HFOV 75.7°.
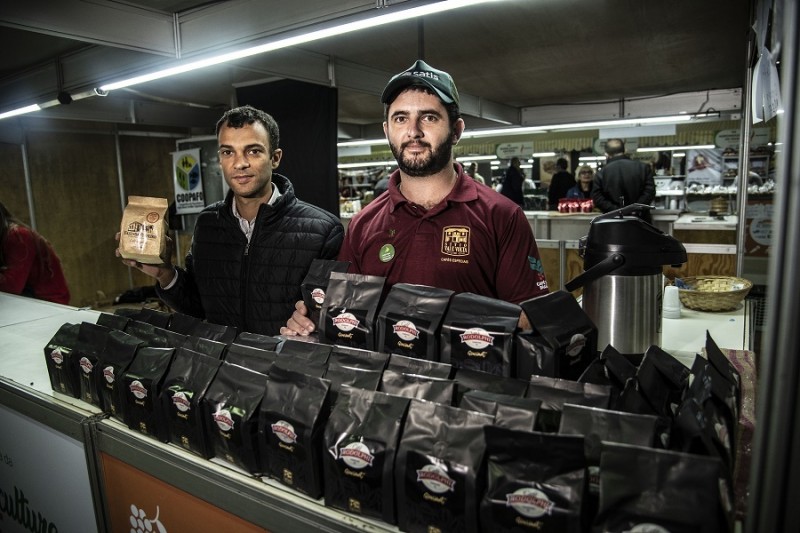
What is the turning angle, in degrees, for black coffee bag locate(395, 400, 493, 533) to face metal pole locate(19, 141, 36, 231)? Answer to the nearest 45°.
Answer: approximately 135° to its right

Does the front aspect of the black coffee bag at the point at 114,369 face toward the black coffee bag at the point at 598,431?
no

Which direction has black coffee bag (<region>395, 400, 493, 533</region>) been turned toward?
toward the camera

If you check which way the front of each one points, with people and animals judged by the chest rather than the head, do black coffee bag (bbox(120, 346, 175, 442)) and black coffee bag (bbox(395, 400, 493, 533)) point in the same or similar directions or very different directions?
same or similar directions

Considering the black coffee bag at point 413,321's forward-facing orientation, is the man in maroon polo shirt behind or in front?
behind

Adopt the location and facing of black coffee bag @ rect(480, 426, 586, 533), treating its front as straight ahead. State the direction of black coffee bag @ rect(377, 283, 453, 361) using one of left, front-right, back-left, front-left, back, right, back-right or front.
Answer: back-right

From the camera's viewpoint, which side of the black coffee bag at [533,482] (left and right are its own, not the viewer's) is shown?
front

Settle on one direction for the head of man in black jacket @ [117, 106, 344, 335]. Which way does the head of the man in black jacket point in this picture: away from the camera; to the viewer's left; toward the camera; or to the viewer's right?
toward the camera

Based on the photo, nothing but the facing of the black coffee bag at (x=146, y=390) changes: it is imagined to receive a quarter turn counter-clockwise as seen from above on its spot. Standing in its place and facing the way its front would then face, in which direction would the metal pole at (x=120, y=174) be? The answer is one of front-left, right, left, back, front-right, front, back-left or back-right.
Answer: back-left

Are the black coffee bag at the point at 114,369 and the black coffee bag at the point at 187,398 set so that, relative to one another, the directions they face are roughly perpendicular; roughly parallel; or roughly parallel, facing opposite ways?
roughly parallel

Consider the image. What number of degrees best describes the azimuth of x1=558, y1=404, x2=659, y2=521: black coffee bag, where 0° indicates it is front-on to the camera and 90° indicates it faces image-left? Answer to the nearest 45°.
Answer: approximately 0°

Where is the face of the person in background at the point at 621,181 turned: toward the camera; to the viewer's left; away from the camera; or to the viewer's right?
away from the camera

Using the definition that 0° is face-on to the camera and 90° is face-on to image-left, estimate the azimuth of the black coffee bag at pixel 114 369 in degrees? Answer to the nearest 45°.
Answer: approximately 45°

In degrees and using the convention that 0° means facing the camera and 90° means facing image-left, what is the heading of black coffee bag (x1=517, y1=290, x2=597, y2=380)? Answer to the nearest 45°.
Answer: approximately 315°

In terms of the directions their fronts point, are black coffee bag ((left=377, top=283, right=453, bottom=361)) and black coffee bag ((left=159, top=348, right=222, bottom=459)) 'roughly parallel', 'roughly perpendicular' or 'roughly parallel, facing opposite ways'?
roughly parallel

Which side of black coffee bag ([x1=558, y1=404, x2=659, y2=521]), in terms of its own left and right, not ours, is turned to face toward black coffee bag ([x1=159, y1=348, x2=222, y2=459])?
right
